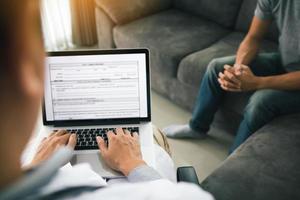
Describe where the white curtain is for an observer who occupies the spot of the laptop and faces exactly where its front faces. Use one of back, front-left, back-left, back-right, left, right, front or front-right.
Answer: back

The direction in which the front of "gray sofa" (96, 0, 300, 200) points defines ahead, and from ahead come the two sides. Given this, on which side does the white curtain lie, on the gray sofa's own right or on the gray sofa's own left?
on the gray sofa's own right

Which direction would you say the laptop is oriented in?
toward the camera

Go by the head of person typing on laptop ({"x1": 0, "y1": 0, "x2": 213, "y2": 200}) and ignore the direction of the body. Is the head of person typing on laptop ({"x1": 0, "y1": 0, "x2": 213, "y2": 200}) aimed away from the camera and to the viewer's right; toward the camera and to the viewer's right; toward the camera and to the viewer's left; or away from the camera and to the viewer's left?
away from the camera and to the viewer's right

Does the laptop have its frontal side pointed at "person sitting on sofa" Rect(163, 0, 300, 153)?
no
